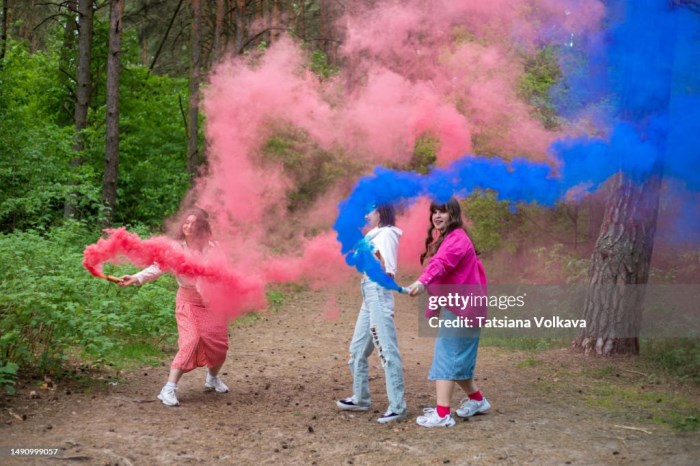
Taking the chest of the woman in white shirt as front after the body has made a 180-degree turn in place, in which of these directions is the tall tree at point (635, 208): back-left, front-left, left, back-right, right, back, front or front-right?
front-left

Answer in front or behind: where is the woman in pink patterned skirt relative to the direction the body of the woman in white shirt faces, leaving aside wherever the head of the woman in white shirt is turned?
in front

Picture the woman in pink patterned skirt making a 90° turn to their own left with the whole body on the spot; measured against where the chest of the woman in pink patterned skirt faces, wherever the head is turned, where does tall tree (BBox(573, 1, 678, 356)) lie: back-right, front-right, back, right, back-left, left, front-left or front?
front-left

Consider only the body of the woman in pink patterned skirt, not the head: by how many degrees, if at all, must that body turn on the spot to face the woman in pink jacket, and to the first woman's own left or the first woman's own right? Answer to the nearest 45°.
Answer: approximately 90° to the first woman's own left
